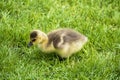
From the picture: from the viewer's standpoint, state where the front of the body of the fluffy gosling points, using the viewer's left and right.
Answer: facing to the left of the viewer
